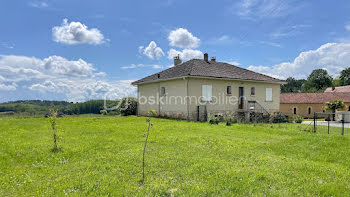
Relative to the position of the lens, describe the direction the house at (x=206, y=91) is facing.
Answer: facing the viewer and to the right of the viewer

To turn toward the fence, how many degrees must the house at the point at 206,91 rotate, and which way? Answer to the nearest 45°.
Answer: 0° — it already faces it

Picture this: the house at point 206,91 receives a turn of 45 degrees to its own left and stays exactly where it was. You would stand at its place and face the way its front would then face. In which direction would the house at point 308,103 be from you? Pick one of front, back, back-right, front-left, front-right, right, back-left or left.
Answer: front-left

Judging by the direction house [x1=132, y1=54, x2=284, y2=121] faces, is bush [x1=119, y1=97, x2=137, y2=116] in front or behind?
behind
